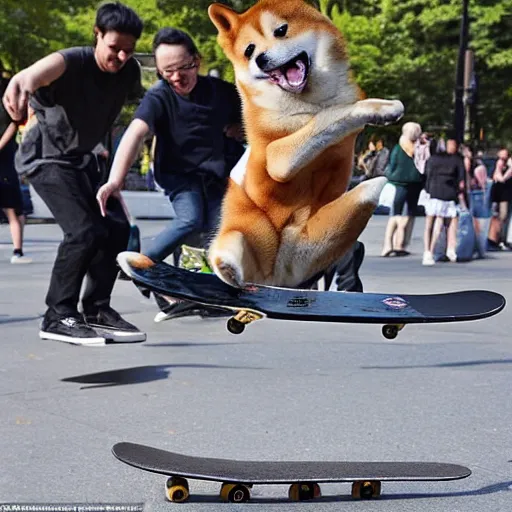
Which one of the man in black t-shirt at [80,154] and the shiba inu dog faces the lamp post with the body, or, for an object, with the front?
the man in black t-shirt

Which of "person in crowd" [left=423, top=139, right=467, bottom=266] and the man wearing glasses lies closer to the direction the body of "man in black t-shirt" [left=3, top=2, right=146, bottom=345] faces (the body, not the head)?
the man wearing glasses

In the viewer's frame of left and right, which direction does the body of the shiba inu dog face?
facing the viewer

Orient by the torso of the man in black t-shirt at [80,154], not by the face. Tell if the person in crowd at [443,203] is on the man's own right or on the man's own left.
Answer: on the man's own left

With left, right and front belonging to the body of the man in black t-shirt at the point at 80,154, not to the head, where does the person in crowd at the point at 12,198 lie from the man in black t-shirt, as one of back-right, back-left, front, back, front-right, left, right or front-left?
back-left

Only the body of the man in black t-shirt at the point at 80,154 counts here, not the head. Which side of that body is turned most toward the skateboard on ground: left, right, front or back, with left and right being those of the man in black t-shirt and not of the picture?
front

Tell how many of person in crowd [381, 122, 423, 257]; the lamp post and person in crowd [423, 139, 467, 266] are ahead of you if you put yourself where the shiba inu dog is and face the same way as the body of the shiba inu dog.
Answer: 0

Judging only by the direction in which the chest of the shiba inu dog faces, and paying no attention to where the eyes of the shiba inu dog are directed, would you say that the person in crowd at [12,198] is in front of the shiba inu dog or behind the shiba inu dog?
behind

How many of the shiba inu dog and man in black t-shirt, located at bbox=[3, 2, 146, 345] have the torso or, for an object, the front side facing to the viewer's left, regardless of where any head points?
0

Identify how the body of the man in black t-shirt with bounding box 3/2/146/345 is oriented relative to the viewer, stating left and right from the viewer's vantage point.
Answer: facing the viewer and to the right of the viewer

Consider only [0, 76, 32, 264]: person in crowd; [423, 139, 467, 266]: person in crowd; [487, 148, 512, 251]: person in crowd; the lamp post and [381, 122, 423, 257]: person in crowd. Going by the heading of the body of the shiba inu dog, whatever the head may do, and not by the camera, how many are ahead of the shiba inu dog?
0

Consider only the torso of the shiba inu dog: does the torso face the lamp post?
no
